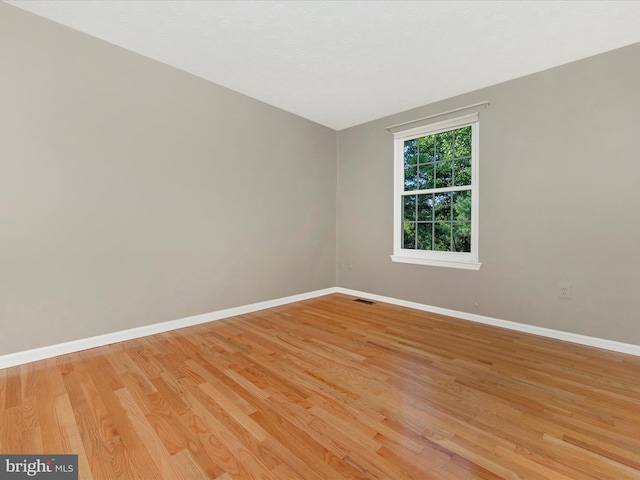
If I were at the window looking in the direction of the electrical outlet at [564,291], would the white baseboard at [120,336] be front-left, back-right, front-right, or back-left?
back-right

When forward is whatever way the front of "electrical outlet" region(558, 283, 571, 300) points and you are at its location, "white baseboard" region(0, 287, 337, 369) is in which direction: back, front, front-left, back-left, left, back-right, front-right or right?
front-right

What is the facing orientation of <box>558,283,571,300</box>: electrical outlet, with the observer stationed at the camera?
facing the viewer

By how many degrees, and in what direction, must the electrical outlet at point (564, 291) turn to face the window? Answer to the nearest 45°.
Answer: approximately 90° to its right

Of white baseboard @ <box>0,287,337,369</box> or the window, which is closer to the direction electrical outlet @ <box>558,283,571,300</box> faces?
the white baseboard
